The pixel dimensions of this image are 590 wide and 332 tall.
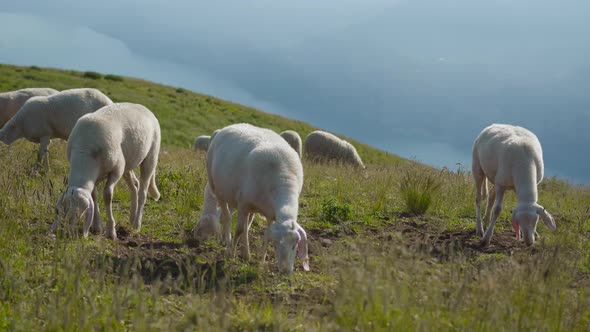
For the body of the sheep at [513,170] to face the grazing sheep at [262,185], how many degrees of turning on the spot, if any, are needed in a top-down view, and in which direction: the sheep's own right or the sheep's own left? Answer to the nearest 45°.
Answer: approximately 90° to the sheep's own right

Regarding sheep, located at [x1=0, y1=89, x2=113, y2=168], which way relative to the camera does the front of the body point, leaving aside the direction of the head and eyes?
to the viewer's left

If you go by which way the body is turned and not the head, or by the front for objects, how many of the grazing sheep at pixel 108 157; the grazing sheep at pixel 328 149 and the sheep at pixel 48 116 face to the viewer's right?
1

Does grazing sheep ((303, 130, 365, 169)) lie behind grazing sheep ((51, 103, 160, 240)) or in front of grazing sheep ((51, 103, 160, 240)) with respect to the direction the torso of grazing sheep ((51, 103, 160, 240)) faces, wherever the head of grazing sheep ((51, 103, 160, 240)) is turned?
behind

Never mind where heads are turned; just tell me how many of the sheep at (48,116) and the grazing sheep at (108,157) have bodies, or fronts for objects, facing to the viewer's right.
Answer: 0

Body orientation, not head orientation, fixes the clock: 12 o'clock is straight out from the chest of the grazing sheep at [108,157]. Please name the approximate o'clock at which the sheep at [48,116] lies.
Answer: The sheep is roughly at 4 o'clock from the grazing sheep.

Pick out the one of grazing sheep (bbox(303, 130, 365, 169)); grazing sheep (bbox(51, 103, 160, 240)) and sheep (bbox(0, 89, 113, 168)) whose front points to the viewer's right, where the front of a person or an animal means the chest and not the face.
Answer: grazing sheep (bbox(303, 130, 365, 169))

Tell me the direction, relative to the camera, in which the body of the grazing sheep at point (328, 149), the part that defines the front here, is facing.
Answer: to the viewer's right

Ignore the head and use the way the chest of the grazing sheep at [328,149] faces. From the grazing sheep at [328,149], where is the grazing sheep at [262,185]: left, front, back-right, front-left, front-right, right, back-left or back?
right

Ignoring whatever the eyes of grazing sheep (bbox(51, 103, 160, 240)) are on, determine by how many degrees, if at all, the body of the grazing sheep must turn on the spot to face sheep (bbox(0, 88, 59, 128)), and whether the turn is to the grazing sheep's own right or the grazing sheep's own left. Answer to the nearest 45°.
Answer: approximately 135° to the grazing sheep's own right

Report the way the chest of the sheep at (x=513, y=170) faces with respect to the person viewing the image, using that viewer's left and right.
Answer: facing the viewer and to the right of the viewer

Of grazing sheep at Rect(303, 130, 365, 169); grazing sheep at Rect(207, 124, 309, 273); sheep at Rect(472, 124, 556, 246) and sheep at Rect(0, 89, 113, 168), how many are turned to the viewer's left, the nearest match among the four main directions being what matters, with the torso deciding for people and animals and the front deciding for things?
1

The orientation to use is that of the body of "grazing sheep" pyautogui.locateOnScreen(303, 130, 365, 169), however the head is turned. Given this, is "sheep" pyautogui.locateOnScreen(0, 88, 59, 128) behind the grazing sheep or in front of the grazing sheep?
behind

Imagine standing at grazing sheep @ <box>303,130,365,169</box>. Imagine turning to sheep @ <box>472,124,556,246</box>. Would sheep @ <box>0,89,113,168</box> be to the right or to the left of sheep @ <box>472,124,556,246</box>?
right
